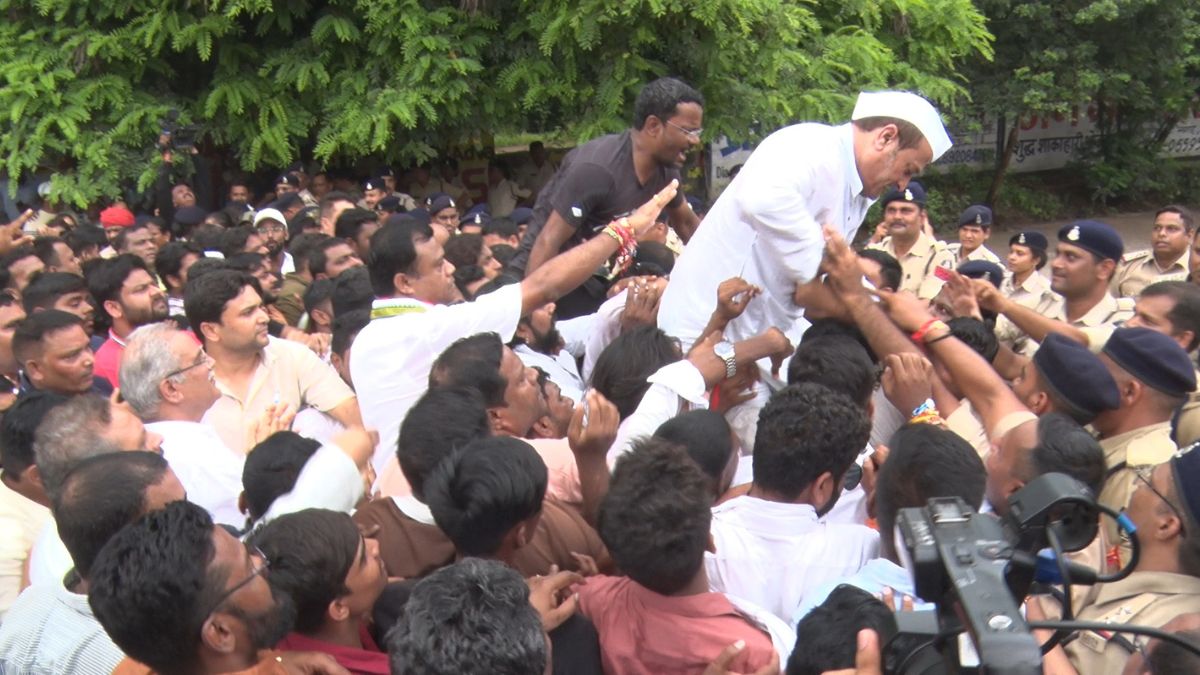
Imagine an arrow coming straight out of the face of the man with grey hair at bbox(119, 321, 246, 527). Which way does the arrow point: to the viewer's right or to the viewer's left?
to the viewer's right

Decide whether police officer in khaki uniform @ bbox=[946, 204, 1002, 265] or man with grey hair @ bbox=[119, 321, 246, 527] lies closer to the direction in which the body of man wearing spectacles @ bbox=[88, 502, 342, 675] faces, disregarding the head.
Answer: the police officer in khaki uniform

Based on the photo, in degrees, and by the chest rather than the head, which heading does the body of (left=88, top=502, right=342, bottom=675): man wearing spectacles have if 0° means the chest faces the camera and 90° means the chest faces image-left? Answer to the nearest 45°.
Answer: approximately 225°

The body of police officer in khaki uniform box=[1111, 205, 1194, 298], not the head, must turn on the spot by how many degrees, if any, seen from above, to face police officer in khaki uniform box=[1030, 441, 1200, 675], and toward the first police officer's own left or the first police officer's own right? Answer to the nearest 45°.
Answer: approximately 45° to the first police officer's own left

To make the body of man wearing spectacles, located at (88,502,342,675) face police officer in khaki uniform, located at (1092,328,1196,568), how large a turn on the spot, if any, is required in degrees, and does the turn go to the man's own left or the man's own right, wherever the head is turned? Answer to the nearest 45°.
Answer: approximately 45° to the man's own right

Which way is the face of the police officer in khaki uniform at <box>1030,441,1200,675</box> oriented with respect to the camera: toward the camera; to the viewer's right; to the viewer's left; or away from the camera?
to the viewer's left
